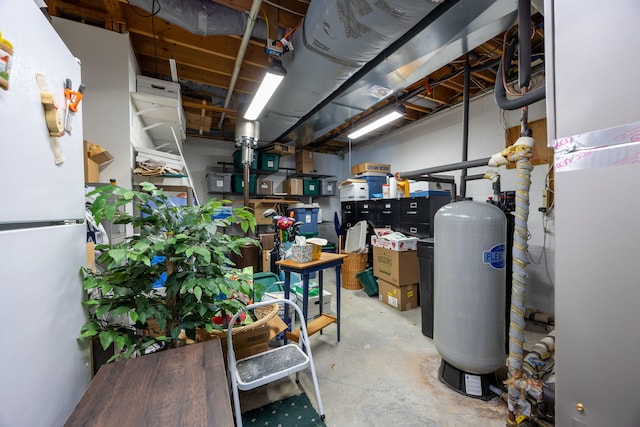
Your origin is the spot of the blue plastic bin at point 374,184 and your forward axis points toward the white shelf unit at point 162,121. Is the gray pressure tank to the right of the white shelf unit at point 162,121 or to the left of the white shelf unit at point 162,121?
left

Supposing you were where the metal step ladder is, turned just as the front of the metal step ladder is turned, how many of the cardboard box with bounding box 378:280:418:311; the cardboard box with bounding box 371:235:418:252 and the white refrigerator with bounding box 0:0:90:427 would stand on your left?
2

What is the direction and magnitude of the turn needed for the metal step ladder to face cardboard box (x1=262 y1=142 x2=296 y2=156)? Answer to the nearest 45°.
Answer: approximately 135° to its left

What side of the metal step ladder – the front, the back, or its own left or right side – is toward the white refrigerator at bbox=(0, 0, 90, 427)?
right

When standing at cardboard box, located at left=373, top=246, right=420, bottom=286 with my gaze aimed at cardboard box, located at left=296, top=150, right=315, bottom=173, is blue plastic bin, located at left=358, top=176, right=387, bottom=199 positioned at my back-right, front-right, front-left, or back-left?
front-right

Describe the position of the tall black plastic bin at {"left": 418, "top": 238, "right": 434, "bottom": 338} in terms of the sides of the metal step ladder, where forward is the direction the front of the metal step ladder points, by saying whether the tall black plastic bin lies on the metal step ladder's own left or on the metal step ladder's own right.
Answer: on the metal step ladder's own left

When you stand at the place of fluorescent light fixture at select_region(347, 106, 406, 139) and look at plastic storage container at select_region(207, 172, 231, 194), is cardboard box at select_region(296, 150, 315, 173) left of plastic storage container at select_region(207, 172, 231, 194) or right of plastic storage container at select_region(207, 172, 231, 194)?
right

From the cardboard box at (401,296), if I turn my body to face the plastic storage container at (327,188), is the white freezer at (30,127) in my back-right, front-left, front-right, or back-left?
back-left

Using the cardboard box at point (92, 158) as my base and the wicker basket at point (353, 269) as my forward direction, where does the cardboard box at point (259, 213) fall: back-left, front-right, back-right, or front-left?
front-left

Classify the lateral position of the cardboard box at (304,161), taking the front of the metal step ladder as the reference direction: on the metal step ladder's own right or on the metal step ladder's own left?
on the metal step ladder's own left

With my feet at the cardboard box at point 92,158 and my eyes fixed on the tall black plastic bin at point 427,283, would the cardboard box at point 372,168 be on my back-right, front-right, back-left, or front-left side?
front-left
